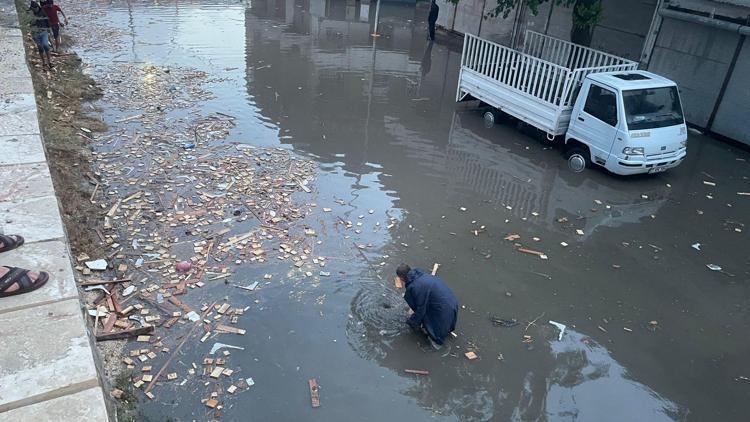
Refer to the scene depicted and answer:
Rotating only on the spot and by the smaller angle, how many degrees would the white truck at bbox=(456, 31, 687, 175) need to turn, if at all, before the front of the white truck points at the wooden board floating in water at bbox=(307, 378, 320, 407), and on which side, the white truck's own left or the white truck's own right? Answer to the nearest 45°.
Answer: approximately 45° to the white truck's own right

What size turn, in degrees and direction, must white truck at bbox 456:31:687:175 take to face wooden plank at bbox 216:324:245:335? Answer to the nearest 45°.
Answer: approximately 90° to its right

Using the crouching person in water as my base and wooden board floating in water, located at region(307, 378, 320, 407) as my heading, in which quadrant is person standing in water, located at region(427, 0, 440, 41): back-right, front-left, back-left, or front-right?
back-right

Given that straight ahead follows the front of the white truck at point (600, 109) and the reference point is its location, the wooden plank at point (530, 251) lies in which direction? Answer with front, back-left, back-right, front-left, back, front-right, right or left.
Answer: front-right

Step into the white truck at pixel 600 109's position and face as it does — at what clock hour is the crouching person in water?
The crouching person in water is roughly at 2 o'clock from the white truck.

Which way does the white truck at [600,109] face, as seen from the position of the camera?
facing the viewer and to the right of the viewer

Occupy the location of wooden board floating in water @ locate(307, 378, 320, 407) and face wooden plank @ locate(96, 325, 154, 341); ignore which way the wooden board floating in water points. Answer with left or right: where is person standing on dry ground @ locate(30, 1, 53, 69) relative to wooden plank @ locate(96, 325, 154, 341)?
right

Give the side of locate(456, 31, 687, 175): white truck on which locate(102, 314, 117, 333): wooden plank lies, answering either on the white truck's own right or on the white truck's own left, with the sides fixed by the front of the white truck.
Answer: on the white truck's own right

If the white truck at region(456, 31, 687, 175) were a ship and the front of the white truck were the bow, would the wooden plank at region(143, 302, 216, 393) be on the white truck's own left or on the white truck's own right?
on the white truck's own right

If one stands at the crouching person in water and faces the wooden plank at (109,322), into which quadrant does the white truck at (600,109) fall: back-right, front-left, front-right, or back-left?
back-right

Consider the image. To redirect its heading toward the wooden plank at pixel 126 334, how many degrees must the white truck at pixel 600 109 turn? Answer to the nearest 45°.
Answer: approximately 90° to its right
